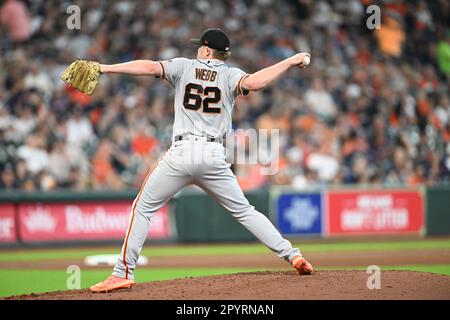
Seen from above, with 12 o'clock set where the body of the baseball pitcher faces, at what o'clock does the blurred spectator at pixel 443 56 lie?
The blurred spectator is roughly at 1 o'clock from the baseball pitcher.

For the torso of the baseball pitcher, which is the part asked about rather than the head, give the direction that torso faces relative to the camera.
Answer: away from the camera

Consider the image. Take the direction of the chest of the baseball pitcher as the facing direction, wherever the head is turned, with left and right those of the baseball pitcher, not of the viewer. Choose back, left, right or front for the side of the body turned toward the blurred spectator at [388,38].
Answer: front

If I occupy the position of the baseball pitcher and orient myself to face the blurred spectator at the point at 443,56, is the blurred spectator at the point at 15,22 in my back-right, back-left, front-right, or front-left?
front-left

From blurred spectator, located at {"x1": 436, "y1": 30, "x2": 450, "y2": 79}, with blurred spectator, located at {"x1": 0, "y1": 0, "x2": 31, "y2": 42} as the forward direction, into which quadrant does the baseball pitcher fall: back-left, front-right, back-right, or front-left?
front-left

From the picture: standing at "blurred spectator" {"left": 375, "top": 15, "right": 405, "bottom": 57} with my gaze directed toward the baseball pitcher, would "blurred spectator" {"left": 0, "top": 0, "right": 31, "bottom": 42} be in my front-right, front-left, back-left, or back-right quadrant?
front-right

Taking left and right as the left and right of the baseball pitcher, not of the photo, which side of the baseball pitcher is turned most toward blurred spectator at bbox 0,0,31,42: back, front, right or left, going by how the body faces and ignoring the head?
front
